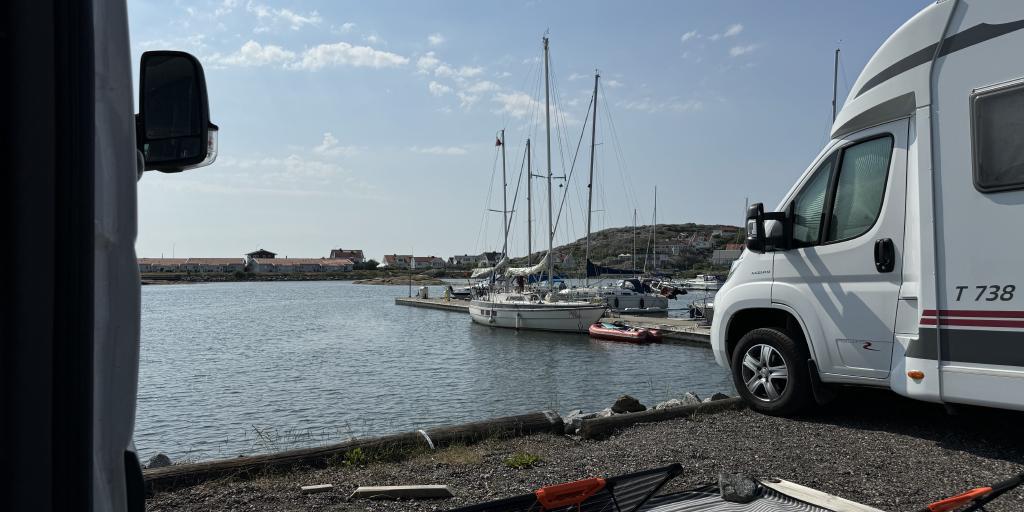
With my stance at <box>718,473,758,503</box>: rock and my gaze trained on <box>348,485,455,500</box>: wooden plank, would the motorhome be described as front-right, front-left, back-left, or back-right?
back-right

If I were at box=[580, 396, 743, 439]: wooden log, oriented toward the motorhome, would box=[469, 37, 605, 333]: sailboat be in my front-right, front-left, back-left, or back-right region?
back-left

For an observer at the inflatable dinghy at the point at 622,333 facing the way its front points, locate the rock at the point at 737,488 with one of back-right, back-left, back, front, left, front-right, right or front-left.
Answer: left

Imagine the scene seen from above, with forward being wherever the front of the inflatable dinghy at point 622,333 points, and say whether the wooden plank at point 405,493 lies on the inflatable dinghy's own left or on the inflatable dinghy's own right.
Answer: on the inflatable dinghy's own left

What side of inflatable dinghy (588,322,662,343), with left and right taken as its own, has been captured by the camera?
left

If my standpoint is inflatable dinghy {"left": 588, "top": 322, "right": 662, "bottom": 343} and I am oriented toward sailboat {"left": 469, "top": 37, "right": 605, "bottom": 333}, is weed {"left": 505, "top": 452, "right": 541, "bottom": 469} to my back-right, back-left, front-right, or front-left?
back-left

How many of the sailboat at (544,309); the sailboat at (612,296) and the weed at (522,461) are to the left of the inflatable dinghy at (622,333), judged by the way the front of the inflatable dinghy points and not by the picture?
1

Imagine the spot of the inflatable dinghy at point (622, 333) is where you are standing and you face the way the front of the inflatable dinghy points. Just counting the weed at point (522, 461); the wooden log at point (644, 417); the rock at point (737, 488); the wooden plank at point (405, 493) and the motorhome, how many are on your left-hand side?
5

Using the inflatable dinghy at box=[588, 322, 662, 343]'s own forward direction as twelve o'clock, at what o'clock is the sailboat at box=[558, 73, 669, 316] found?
The sailboat is roughly at 3 o'clock from the inflatable dinghy.

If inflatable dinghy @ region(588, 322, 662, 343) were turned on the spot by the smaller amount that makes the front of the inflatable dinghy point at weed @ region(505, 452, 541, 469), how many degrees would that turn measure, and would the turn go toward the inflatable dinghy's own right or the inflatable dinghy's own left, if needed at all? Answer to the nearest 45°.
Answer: approximately 90° to the inflatable dinghy's own left

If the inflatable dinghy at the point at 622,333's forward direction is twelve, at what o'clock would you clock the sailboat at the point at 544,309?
The sailboat is roughly at 2 o'clock from the inflatable dinghy.

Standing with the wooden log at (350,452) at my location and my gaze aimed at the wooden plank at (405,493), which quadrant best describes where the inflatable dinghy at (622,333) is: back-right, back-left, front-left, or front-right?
back-left

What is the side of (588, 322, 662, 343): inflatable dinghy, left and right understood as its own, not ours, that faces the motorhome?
left

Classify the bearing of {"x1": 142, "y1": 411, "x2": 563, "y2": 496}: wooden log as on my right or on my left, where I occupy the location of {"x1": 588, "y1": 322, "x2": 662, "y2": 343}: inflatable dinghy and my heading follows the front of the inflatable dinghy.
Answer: on my left
